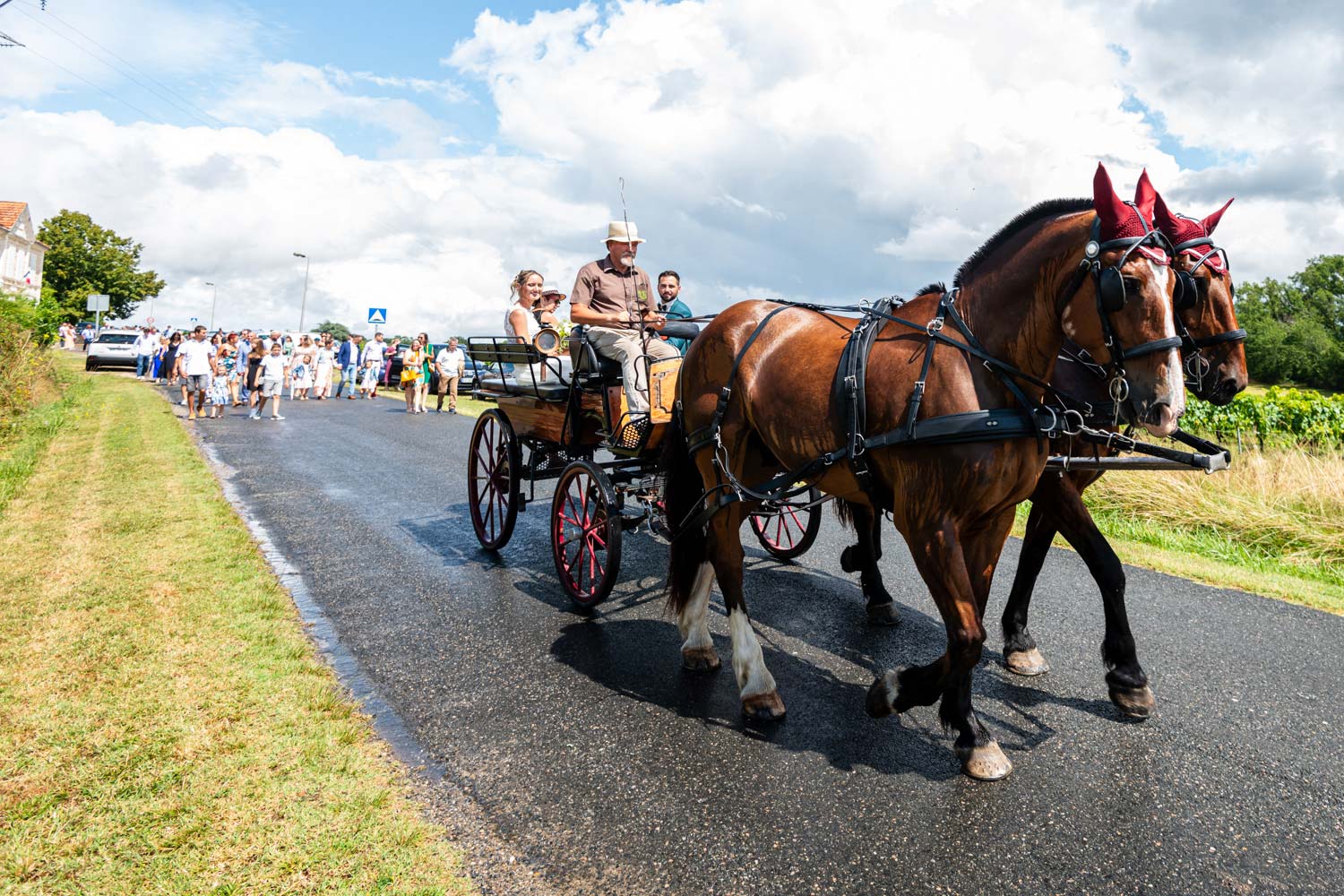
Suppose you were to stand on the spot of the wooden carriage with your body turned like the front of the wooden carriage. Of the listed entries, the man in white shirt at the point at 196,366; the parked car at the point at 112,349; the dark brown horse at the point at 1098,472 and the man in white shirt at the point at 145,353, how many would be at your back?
3

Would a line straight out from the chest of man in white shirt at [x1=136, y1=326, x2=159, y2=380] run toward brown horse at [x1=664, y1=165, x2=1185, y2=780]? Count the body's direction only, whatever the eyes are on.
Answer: yes

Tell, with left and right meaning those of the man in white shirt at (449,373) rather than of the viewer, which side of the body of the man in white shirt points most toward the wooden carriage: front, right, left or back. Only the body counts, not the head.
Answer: front

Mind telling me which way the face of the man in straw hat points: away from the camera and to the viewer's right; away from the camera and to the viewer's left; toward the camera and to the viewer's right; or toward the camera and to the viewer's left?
toward the camera and to the viewer's right

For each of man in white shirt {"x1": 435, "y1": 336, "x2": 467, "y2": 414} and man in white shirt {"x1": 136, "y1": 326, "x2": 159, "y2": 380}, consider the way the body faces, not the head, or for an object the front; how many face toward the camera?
2

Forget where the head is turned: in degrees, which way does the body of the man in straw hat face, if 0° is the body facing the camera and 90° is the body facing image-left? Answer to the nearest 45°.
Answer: approximately 315°

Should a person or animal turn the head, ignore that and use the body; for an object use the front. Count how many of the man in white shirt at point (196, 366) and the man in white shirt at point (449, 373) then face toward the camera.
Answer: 2

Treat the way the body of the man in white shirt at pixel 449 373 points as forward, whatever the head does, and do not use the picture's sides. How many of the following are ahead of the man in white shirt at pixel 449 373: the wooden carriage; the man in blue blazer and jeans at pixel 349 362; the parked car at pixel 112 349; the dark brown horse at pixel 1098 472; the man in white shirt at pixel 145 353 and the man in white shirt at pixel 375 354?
2

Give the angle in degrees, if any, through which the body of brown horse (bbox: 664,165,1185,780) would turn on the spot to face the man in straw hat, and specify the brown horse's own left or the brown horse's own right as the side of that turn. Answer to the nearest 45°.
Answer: approximately 180°

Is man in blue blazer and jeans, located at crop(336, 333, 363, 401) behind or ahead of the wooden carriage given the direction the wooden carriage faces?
behind

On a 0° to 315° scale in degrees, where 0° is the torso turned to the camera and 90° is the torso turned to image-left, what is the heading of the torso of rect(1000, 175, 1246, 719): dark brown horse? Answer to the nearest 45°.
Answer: approximately 315°

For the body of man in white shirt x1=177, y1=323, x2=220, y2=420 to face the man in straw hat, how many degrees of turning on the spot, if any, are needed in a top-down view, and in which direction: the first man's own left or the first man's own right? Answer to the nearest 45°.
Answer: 0° — they already face them

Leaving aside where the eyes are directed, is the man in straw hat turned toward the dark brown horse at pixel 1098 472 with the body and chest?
yes

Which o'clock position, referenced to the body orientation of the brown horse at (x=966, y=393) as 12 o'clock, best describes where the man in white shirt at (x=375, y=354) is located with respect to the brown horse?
The man in white shirt is roughly at 6 o'clock from the brown horse.
